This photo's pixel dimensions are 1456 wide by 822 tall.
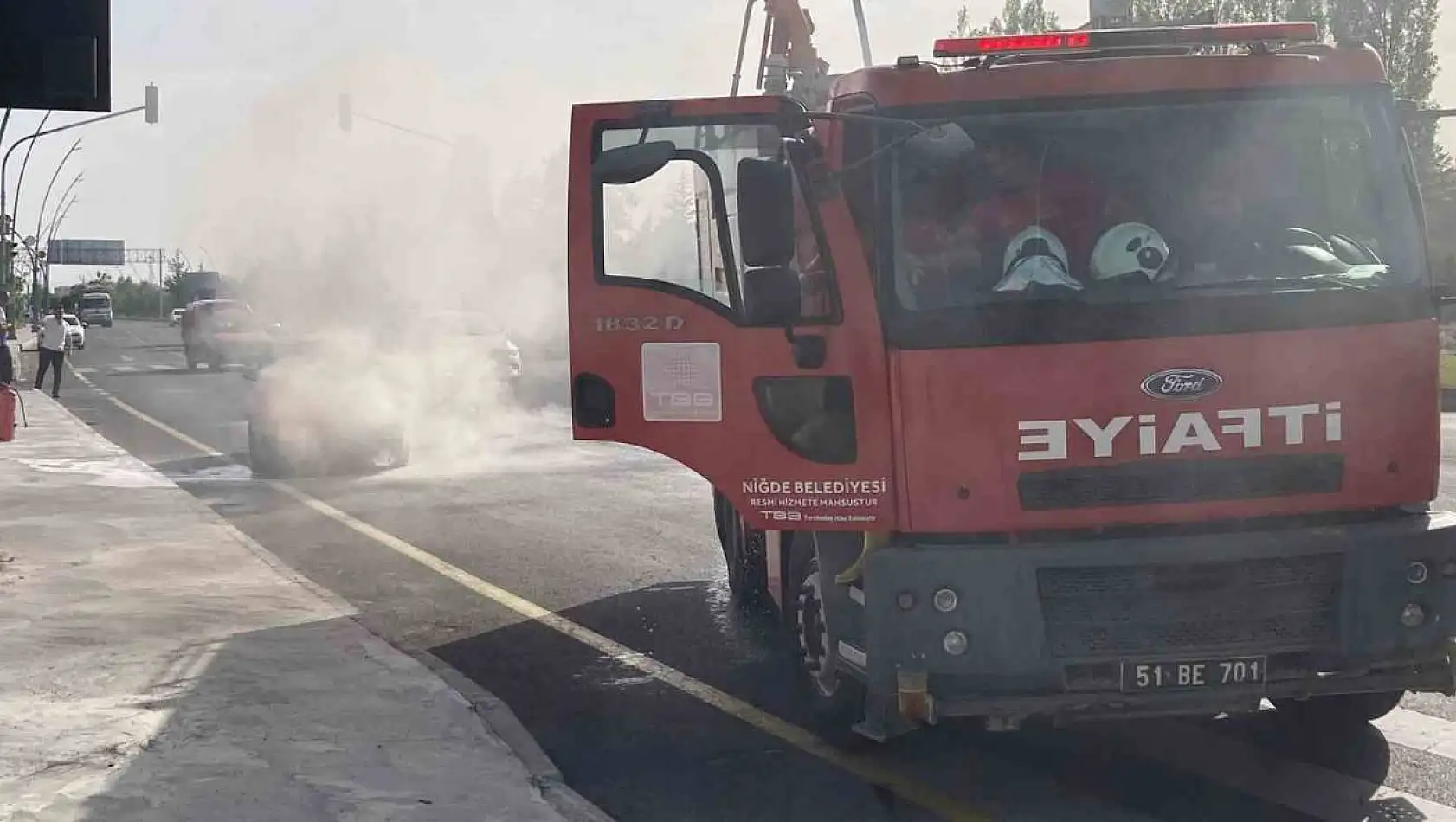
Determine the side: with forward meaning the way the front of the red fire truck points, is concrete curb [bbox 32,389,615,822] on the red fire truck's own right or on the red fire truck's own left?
on the red fire truck's own right

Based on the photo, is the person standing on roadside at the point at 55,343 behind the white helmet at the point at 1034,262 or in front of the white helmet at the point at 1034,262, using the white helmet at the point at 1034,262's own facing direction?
behind

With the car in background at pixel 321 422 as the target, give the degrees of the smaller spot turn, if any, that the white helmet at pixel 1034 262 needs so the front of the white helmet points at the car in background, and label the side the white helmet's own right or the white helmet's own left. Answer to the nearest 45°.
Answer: approximately 135° to the white helmet's own right

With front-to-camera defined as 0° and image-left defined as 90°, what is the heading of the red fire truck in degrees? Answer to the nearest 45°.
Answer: approximately 0°

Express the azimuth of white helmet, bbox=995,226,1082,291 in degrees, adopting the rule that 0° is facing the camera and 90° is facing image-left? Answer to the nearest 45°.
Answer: approximately 0°

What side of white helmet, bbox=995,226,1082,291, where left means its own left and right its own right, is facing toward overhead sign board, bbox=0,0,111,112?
right

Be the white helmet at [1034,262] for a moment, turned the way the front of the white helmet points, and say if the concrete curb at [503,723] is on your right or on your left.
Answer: on your right

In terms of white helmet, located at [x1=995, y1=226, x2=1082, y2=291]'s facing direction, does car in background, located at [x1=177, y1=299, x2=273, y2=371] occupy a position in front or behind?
behind
